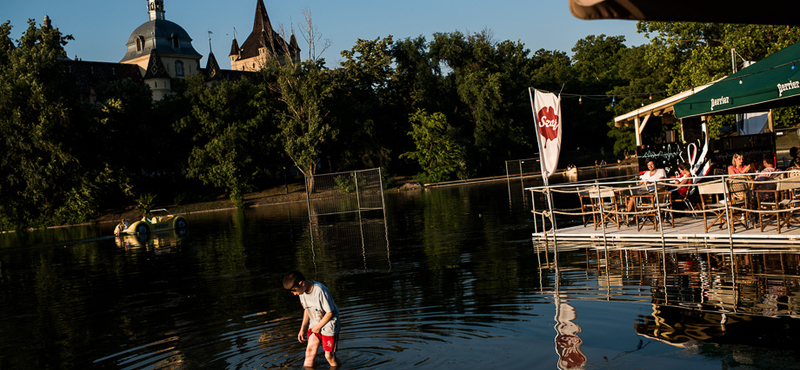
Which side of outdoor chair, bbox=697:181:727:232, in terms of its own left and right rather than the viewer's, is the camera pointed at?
back

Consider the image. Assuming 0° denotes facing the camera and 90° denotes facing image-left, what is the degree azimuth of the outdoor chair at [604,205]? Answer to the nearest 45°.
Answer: approximately 180°

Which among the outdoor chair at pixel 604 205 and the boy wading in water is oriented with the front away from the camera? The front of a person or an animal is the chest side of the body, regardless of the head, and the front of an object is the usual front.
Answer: the outdoor chair

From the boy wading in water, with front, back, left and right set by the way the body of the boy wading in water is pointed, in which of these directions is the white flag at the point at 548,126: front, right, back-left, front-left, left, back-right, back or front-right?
back
